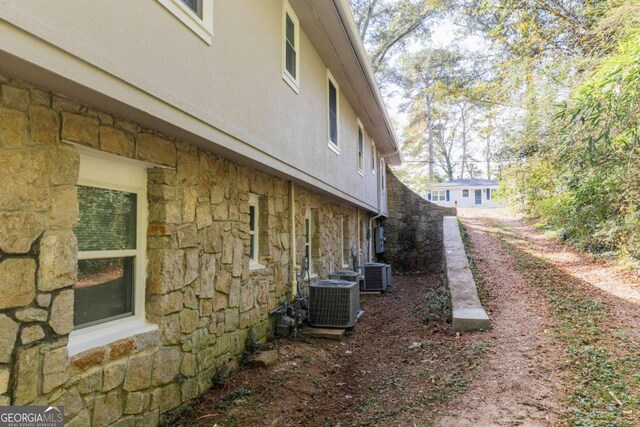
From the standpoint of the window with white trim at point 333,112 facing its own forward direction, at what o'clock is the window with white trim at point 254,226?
the window with white trim at point 254,226 is roughly at 4 o'clock from the window with white trim at point 333,112.

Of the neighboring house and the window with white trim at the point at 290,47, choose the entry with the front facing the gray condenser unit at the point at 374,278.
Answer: the neighboring house

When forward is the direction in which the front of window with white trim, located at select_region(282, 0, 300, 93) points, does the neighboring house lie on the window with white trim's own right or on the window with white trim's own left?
on the window with white trim's own left

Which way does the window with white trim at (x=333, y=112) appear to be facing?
to the viewer's right

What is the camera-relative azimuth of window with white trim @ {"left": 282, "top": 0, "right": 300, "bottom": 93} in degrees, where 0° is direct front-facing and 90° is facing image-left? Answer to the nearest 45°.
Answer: approximately 315°

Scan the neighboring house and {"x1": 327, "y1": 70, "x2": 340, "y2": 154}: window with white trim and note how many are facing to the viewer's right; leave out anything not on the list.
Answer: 1

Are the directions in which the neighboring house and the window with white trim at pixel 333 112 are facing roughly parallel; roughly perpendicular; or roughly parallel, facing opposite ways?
roughly perpendicular

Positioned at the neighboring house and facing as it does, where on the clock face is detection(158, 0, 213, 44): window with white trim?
The window with white trim is roughly at 12 o'clock from the neighboring house.

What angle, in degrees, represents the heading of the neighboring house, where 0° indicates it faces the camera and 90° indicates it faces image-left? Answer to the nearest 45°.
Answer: approximately 0°

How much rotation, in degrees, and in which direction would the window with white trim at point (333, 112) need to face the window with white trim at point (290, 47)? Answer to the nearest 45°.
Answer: approximately 90° to its right

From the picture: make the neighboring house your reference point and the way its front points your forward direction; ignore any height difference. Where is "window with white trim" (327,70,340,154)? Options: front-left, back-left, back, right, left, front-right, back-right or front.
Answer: front

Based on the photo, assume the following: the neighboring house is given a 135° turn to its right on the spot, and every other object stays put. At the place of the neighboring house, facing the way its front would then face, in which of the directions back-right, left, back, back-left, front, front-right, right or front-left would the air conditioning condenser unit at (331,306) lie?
back-left

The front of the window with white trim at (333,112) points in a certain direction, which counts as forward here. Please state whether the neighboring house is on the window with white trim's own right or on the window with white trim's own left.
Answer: on the window with white trim's own left
